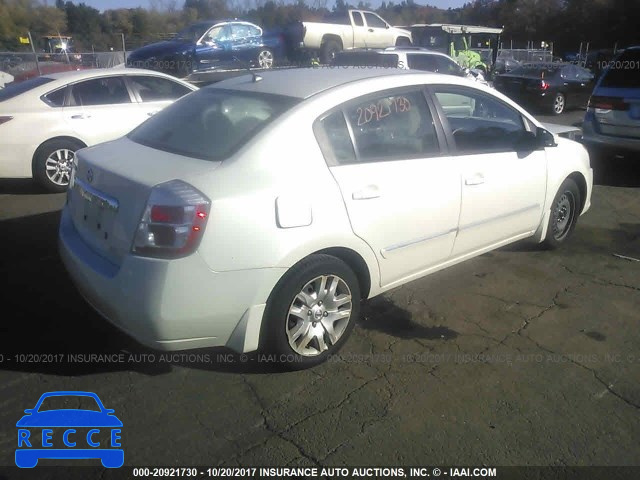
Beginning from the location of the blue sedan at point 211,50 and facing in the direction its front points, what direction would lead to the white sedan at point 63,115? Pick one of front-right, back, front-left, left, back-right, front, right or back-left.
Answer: front-left

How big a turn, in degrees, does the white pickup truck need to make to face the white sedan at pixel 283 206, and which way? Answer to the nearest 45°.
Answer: approximately 135° to its right

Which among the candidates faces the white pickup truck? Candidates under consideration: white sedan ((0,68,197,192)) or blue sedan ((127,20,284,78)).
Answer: the white sedan

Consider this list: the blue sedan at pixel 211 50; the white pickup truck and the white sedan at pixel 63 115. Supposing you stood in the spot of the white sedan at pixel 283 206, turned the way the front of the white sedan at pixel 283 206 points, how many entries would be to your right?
0

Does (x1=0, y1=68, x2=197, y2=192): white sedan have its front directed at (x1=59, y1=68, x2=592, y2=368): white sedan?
no

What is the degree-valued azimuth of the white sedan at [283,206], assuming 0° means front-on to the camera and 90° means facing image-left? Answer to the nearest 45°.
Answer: approximately 225°

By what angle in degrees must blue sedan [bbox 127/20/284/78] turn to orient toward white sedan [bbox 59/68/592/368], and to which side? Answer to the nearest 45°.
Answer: approximately 45° to its left

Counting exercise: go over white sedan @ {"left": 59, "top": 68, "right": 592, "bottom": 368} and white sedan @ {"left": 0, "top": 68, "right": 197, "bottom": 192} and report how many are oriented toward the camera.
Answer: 0

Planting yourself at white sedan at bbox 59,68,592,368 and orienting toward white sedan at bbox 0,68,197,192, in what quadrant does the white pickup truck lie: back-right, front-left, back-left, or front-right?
front-right

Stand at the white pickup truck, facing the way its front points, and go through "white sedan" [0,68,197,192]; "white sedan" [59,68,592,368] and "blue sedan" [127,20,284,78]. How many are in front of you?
0

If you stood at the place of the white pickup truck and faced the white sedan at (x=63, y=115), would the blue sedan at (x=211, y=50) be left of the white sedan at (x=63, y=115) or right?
right

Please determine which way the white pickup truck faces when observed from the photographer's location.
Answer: facing away from the viewer and to the right of the viewer

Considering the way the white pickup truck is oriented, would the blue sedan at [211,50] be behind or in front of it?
behind

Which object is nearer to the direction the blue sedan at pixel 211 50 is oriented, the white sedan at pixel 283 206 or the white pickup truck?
the white sedan

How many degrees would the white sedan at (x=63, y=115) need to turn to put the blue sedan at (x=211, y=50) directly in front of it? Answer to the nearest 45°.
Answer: approximately 45° to its left

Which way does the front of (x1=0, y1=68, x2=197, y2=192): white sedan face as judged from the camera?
facing away from the viewer and to the right of the viewer

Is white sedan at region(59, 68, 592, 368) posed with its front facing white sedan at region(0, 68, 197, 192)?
no

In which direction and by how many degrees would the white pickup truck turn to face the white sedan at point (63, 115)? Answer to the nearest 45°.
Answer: approximately 135° to its right

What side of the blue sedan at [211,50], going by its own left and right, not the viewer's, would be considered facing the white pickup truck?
back
